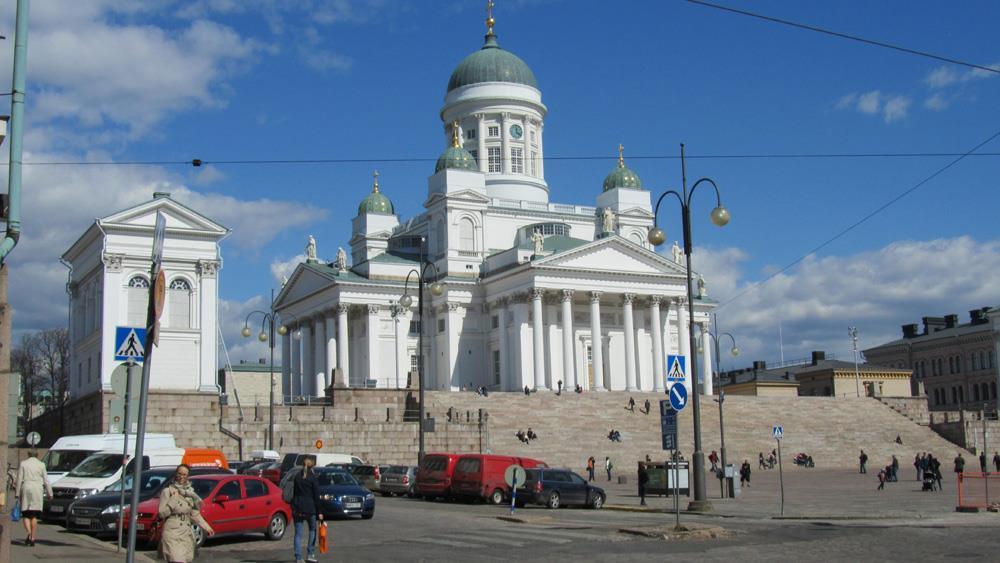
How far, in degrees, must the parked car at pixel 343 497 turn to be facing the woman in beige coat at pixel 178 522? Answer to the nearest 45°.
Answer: approximately 45° to its right

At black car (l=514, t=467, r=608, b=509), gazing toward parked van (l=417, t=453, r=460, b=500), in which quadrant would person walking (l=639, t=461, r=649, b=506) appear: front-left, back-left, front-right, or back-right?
back-right

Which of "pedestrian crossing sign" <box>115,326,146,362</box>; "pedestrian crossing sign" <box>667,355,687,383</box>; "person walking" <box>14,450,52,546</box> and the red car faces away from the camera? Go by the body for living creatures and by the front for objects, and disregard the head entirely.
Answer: the person walking

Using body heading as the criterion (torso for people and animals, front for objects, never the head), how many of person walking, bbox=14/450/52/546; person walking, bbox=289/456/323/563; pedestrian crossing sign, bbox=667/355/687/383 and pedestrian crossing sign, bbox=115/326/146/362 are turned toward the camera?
2

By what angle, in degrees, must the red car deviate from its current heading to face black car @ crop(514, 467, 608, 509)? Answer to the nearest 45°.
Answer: approximately 180°

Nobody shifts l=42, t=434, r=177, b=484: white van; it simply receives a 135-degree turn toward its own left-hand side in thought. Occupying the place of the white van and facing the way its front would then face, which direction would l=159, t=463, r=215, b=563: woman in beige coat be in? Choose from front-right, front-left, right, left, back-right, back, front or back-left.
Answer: right

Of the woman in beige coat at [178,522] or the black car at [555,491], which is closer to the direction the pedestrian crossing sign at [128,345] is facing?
the woman in beige coat

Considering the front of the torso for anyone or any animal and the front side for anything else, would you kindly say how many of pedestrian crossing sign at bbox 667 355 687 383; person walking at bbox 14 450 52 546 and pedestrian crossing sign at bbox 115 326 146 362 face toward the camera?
2

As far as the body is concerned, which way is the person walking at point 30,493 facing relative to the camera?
away from the camera

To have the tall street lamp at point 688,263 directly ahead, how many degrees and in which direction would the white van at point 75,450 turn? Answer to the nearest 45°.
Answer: approximately 90° to its left

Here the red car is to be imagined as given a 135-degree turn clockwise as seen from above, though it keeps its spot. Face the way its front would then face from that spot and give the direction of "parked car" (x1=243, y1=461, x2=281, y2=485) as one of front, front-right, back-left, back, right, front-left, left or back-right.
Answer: front

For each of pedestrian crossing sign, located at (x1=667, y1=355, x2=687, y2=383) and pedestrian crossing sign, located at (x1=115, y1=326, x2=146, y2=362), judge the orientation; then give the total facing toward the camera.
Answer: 2

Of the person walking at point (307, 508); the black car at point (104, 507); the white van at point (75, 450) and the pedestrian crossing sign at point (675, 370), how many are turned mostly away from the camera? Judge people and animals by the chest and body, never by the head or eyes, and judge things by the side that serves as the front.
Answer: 1

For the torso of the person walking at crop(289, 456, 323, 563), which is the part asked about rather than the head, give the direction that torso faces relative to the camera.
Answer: away from the camera

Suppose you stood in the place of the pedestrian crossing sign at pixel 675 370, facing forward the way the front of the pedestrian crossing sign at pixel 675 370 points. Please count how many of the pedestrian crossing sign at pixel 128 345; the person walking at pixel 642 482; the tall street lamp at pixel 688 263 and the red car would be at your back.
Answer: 2

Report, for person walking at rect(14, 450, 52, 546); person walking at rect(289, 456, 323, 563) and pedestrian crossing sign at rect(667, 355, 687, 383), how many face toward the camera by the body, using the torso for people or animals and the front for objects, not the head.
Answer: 1
